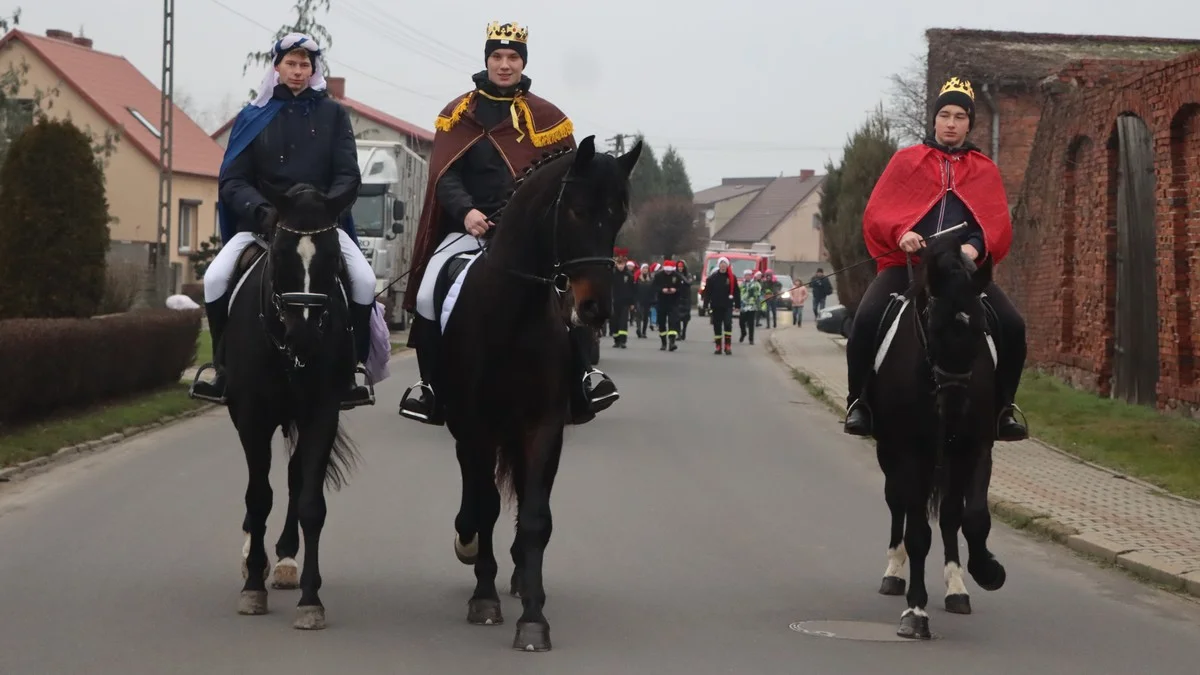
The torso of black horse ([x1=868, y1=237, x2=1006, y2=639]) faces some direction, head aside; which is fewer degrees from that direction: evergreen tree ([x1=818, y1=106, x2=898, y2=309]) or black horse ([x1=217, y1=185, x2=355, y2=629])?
the black horse

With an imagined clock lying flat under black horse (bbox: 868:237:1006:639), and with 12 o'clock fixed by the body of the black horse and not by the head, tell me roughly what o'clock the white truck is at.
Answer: The white truck is roughly at 5 o'clock from the black horse.

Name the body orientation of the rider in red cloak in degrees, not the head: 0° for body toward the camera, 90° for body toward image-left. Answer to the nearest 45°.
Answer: approximately 0°

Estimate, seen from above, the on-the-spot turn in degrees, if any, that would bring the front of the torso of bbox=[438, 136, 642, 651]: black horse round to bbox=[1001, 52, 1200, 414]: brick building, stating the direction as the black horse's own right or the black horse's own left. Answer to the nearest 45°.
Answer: approximately 135° to the black horse's own left

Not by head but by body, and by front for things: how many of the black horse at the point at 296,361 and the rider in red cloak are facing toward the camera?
2

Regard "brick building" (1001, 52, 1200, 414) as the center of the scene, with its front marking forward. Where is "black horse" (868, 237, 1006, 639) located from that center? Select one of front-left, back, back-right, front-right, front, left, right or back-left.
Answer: front-left

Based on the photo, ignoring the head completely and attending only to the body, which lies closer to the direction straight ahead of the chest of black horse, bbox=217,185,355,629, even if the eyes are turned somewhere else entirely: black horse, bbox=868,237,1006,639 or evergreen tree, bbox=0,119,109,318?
the black horse
